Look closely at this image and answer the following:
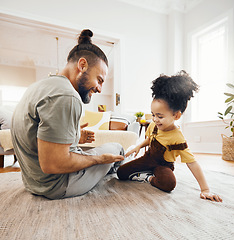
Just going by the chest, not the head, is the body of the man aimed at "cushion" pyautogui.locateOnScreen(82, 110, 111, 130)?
no

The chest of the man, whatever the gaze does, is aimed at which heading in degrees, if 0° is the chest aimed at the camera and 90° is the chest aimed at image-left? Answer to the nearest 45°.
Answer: approximately 270°

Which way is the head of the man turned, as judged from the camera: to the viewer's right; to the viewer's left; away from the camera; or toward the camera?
to the viewer's right
